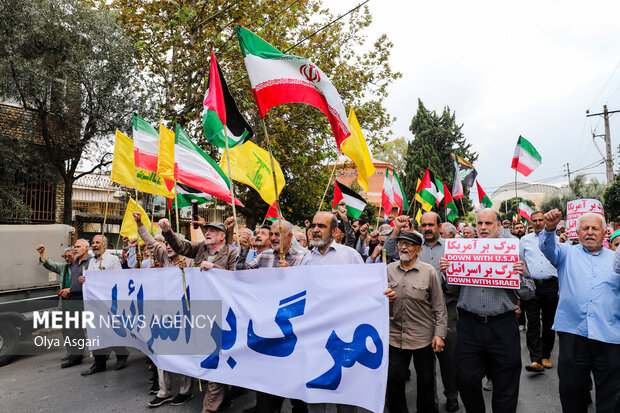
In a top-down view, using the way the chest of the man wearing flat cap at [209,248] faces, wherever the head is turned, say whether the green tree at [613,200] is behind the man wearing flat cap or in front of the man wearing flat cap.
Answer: behind

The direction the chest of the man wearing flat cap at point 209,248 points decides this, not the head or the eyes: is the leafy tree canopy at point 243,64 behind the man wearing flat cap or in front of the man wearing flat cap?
behind

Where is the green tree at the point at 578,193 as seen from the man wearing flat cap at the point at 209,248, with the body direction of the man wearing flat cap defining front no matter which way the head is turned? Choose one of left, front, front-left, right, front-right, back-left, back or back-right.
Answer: back

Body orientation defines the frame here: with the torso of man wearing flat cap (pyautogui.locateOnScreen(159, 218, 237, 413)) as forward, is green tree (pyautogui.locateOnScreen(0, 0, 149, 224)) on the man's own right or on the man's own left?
on the man's own right

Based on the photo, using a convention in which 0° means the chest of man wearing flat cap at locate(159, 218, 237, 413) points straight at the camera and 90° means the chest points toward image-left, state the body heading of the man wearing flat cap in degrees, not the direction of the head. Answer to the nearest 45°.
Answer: approximately 45°

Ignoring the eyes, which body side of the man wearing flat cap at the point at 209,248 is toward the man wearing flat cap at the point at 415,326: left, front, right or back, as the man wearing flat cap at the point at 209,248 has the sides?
left
